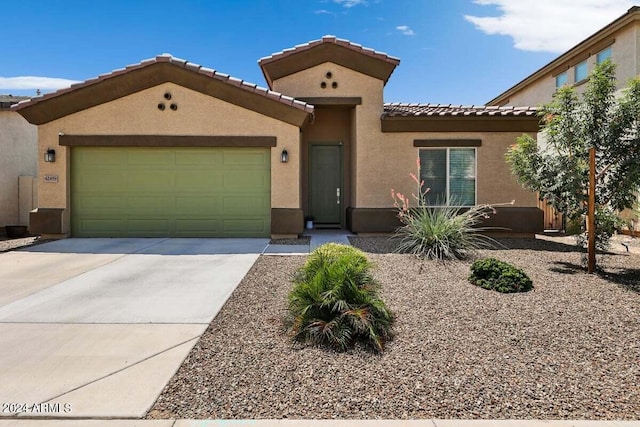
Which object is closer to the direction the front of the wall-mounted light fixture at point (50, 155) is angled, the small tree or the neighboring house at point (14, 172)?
the small tree

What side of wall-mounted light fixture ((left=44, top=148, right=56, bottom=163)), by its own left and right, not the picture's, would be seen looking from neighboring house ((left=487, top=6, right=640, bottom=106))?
left

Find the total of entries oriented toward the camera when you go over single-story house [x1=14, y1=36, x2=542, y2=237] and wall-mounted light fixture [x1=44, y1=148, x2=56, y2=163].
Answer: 2

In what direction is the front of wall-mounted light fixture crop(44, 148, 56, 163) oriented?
toward the camera

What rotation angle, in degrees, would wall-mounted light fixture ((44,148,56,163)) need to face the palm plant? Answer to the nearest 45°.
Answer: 0° — it already faces it

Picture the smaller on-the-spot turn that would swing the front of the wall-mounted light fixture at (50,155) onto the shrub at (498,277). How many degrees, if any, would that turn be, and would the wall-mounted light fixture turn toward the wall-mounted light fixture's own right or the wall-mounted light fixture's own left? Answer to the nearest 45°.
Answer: approximately 45° to the wall-mounted light fixture's own left

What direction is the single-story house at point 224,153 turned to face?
toward the camera

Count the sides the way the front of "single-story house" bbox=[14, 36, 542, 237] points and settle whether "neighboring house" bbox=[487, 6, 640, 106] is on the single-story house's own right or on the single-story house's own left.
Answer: on the single-story house's own left

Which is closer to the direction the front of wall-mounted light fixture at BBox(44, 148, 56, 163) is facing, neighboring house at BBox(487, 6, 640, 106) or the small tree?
the small tree

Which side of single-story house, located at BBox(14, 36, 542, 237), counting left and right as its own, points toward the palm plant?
front
